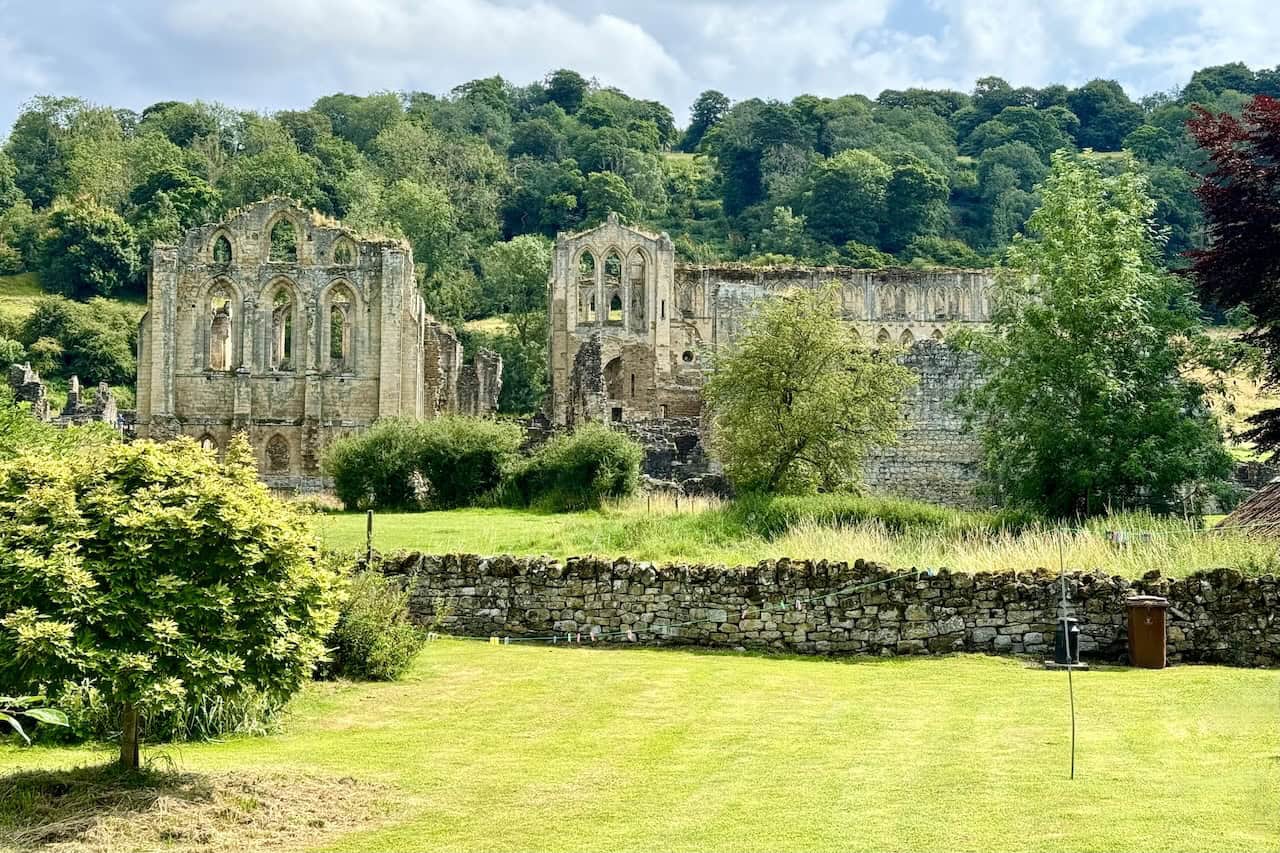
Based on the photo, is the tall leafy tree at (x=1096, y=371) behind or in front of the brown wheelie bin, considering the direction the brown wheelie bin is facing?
behind

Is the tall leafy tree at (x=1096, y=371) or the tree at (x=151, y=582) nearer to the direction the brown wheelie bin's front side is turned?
the tree at (x=151, y=582)

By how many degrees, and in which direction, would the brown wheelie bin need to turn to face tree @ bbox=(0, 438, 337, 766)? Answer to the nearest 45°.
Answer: approximately 45° to its right

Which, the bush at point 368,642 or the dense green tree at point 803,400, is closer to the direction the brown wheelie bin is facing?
the bush

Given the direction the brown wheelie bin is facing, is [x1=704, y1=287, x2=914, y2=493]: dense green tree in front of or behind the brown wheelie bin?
behind

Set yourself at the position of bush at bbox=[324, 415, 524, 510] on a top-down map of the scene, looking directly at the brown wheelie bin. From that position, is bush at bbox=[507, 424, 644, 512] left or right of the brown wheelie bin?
left

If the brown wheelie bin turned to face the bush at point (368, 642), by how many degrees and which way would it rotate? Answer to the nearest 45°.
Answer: approximately 90° to its right

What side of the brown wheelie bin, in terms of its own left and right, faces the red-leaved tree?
back

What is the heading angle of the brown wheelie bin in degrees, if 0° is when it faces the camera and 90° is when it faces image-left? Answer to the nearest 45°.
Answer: approximately 0°

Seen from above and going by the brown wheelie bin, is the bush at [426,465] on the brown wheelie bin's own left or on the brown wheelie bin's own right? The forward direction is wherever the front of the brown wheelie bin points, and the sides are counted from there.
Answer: on the brown wheelie bin's own right

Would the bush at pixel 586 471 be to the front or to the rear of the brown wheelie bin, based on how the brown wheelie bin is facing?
to the rear

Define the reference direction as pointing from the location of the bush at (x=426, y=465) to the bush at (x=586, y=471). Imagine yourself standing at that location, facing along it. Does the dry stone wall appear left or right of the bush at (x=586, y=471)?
right
